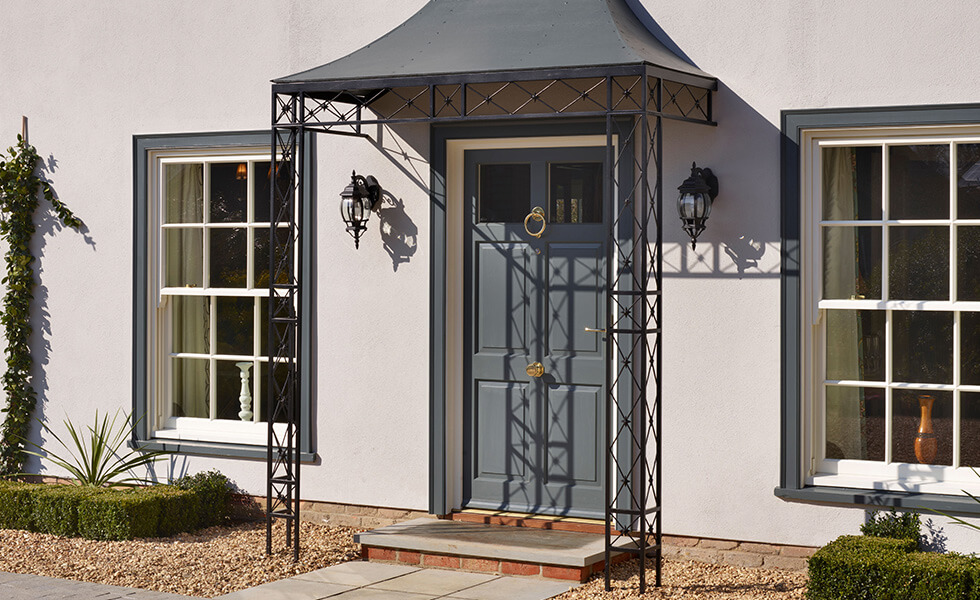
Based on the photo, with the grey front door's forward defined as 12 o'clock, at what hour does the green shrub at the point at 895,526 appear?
The green shrub is roughly at 10 o'clock from the grey front door.

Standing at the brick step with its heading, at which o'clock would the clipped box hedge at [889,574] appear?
The clipped box hedge is roughly at 10 o'clock from the brick step.

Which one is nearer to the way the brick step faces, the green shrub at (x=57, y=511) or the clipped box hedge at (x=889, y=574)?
the clipped box hedge

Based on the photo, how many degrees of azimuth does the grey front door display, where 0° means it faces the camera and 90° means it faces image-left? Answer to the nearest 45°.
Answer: approximately 0°

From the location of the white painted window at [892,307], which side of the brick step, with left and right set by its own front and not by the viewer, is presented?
left

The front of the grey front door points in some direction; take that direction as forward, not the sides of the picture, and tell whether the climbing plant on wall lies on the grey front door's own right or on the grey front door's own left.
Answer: on the grey front door's own right

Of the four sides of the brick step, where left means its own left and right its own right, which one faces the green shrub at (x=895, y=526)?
left

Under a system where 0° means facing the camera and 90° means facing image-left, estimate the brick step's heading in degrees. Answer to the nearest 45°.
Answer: approximately 0°

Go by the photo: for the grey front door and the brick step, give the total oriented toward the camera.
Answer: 2

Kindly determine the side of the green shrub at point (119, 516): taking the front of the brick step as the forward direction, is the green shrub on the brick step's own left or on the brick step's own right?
on the brick step's own right
